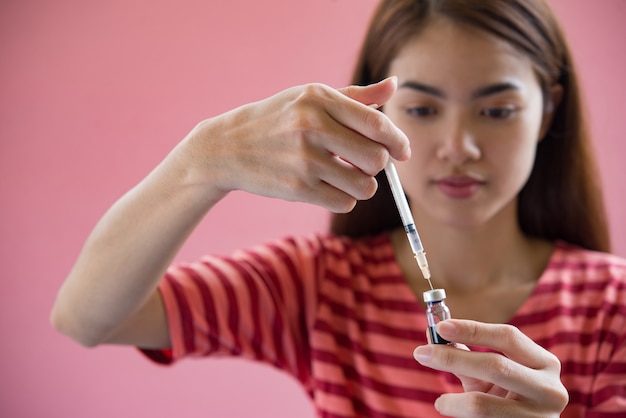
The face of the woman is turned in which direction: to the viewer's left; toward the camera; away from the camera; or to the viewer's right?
toward the camera

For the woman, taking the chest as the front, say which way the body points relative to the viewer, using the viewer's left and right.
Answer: facing the viewer
